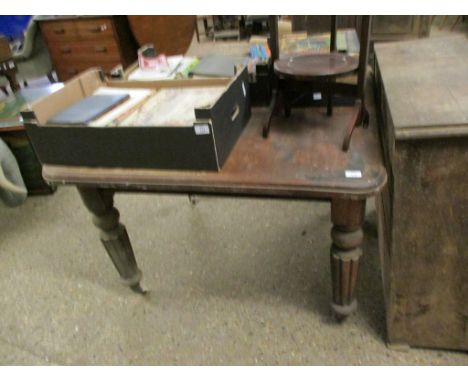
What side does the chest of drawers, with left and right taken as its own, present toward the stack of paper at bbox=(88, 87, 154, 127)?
front

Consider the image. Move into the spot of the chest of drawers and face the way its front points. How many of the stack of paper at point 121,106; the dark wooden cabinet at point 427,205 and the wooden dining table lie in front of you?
3

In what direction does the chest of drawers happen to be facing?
toward the camera

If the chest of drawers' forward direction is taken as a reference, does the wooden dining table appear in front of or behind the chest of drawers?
in front

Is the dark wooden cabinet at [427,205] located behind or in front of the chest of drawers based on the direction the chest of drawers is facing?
in front

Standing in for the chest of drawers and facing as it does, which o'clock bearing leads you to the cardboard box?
The cardboard box is roughly at 12 o'clock from the chest of drawers.

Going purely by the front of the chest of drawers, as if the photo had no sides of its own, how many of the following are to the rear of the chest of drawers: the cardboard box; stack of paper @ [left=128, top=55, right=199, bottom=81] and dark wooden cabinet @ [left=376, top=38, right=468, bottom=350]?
0
